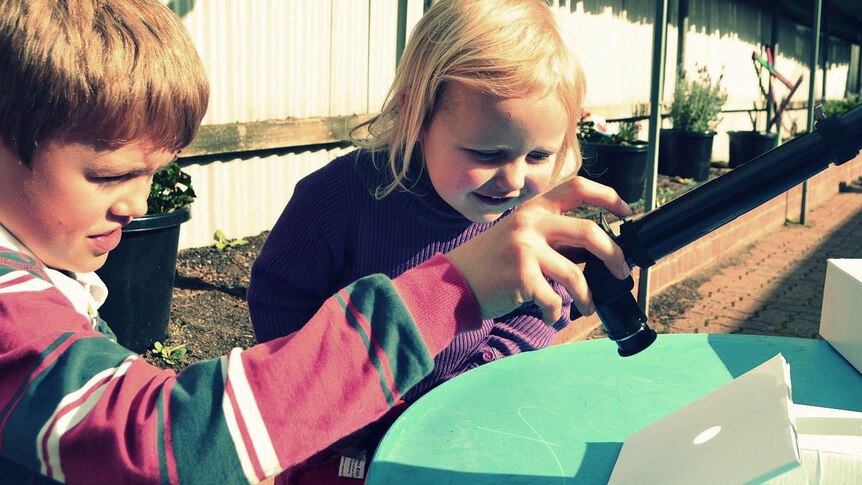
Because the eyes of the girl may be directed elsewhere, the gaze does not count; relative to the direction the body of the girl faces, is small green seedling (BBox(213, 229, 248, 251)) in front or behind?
behind

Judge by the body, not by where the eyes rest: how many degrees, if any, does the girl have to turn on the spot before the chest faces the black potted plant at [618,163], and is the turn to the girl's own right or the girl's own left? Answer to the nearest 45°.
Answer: approximately 135° to the girl's own left

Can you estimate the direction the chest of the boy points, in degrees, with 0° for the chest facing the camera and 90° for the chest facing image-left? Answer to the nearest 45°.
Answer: approximately 270°

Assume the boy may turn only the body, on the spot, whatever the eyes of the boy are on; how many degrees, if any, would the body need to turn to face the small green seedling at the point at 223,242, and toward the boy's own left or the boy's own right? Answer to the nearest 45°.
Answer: approximately 90° to the boy's own left

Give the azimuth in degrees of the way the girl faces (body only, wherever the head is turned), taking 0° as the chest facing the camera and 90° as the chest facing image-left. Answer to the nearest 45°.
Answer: approximately 315°

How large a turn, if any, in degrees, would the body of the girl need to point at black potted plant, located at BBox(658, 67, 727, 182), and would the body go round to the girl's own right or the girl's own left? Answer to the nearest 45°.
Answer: approximately 135° to the girl's own left

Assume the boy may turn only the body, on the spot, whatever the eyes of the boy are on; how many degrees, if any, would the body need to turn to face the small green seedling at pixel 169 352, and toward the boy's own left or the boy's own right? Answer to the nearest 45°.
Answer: approximately 90° to the boy's own left

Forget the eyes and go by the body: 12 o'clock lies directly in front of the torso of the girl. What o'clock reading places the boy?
The boy is roughly at 2 o'clock from the girl.

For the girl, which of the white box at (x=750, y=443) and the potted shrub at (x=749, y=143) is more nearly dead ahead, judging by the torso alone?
the white box
